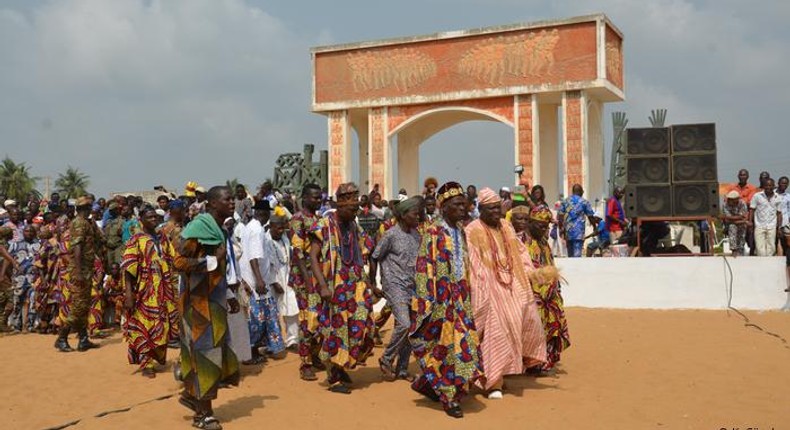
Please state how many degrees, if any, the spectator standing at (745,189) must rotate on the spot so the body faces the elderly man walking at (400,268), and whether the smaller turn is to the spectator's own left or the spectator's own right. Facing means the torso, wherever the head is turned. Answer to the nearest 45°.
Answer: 0° — they already face them

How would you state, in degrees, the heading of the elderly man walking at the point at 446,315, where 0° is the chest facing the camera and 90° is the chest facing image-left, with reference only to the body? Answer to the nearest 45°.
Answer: approximately 315°

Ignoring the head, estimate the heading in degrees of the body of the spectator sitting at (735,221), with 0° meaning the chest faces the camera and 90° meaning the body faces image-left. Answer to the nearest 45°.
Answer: approximately 0°

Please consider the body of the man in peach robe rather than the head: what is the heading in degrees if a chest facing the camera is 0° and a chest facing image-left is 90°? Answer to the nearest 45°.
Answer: approximately 315°

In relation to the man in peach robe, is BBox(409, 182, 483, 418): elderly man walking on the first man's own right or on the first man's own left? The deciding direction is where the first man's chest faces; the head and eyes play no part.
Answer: on the first man's own right

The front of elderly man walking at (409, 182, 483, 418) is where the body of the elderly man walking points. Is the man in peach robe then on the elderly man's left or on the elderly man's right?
on the elderly man's left

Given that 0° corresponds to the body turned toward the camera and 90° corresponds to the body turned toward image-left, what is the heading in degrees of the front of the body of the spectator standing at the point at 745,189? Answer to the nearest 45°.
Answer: approximately 0°
